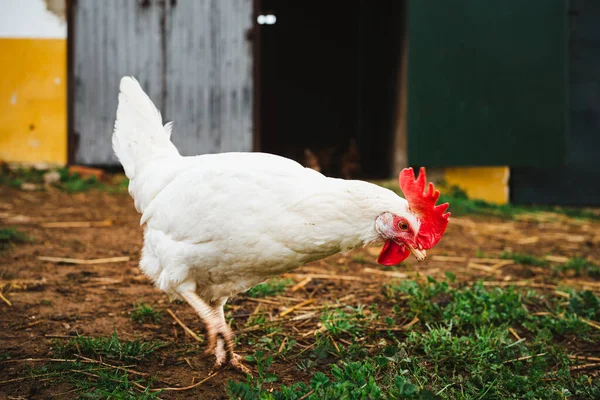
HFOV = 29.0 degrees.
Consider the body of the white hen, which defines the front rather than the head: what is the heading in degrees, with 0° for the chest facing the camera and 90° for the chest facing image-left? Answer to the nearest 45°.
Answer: approximately 270°

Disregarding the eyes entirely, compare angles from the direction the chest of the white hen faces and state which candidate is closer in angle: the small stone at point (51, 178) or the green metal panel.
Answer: the green metal panel

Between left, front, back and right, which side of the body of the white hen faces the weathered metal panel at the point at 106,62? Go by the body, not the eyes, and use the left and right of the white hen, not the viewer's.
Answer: left

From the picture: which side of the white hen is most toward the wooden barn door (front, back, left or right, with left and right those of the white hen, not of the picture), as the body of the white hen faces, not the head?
left

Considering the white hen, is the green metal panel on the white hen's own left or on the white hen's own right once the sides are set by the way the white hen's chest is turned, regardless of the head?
on the white hen's own left

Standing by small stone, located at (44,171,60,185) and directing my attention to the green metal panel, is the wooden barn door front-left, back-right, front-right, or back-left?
front-left

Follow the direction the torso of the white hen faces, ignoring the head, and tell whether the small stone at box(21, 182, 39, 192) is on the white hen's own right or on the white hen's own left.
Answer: on the white hen's own left
